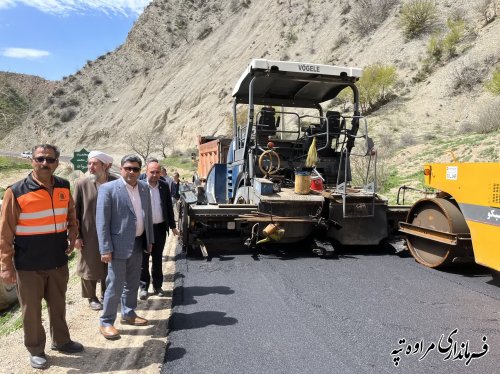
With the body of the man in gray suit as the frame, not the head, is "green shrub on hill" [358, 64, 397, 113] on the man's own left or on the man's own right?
on the man's own left

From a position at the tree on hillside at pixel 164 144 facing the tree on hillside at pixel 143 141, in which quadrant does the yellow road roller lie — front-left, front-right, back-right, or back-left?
back-left

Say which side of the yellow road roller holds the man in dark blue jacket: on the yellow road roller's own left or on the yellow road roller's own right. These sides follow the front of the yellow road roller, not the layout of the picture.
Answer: on the yellow road roller's own left

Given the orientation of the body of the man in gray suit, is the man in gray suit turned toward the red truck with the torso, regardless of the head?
no

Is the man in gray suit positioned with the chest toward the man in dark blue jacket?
no

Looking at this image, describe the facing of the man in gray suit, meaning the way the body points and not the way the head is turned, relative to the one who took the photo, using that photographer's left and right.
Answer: facing the viewer and to the right of the viewer

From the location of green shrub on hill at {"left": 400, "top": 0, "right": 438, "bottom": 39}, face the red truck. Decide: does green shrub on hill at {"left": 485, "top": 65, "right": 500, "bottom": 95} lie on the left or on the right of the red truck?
left

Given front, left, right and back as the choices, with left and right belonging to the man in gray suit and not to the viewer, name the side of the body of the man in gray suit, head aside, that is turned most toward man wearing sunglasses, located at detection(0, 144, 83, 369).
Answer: right

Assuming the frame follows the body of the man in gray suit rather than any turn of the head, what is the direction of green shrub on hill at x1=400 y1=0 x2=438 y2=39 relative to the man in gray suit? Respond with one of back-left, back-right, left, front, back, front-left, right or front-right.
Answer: left

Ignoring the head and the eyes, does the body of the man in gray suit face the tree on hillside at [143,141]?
no

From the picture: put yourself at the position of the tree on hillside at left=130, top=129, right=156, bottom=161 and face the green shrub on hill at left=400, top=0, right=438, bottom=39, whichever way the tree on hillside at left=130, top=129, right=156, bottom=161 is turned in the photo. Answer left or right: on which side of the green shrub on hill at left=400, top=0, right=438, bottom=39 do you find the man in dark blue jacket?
right

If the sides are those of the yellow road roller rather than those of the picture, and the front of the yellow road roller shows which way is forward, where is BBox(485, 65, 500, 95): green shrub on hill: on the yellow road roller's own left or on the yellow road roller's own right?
on the yellow road roller's own right

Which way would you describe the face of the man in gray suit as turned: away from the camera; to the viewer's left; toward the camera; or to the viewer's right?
toward the camera

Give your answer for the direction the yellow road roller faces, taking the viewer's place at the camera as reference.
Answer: facing away from the viewer and to the left of the viewer

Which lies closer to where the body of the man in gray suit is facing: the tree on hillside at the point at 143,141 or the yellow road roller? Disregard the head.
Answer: the yellow road roller

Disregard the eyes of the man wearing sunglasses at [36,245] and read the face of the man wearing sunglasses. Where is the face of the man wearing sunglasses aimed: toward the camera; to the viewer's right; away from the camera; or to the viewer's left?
toward the camera

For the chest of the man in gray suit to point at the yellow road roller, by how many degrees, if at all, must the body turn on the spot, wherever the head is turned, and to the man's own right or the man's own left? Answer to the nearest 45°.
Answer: approximately 45° to the man's own left

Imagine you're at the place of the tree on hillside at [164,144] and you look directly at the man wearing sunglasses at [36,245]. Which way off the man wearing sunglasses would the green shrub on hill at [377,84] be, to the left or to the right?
left

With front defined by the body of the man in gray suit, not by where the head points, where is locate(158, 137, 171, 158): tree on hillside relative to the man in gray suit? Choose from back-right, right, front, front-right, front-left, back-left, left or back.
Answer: back-left
